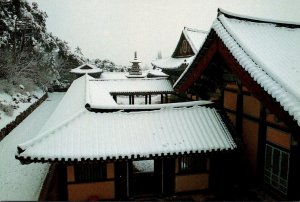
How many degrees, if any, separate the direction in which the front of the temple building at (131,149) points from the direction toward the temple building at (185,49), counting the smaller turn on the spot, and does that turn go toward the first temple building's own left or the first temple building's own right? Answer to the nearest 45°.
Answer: approximately 180°

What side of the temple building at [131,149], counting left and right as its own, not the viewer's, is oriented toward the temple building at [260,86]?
left

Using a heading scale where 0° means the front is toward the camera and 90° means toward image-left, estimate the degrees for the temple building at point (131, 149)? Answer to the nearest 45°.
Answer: approximately 0°
